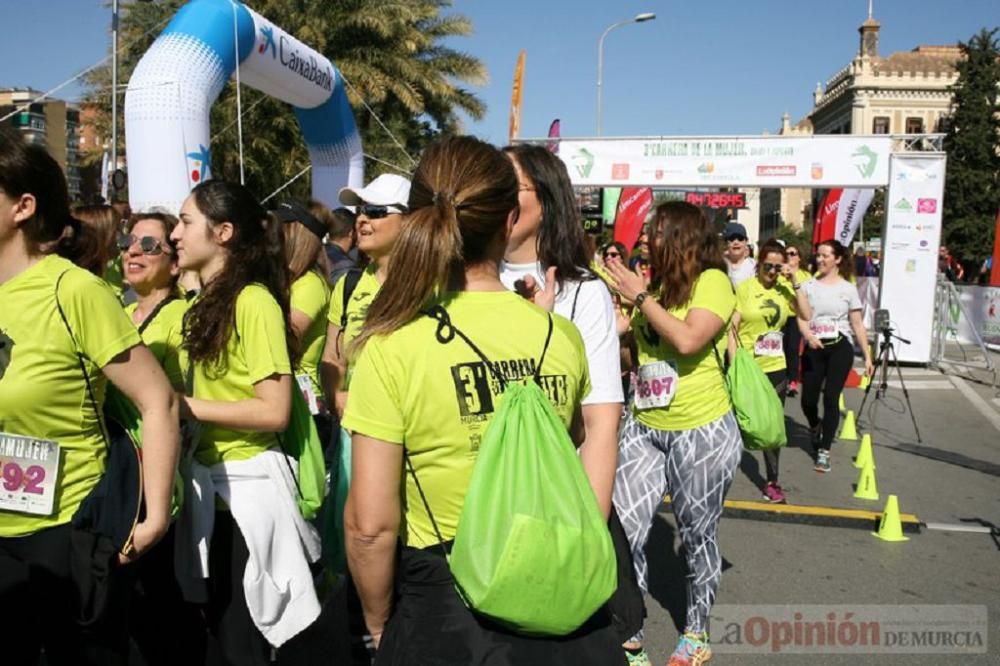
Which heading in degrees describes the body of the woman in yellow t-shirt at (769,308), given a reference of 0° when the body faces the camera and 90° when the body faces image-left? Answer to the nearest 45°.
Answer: approximately 0°

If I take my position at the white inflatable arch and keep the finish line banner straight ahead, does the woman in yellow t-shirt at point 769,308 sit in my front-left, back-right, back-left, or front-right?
front-right

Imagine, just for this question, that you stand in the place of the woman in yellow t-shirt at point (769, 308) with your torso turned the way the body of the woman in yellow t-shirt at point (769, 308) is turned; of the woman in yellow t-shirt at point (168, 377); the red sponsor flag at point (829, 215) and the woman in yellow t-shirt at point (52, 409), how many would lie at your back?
1

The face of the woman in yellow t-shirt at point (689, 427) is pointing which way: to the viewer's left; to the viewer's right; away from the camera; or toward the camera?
to the viewer's left

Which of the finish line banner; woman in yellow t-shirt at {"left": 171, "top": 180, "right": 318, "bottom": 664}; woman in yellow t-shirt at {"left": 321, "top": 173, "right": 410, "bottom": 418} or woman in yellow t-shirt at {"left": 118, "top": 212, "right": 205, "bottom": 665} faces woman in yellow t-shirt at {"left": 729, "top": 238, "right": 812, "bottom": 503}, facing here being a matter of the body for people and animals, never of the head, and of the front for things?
the finish line banner

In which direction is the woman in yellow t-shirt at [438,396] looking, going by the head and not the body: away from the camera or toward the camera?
away from the camera

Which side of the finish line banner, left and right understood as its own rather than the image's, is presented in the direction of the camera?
front

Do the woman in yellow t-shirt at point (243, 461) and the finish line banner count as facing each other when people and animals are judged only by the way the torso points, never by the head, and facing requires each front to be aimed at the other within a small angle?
no

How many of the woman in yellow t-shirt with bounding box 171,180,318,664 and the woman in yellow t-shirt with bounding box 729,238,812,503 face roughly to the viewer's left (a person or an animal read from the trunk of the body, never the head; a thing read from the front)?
1

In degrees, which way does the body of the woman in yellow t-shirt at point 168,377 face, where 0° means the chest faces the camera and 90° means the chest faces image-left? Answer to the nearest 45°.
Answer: approximately 45°

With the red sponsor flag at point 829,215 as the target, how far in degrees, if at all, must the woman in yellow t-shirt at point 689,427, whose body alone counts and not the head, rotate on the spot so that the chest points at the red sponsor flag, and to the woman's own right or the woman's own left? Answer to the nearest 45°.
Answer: approximately 135° to the woman's own right

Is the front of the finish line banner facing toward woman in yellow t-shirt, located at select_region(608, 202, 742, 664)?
yes

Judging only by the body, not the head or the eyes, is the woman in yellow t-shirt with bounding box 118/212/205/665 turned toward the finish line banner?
no

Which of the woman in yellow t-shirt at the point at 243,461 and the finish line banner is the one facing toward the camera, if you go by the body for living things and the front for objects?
the finish line banner
